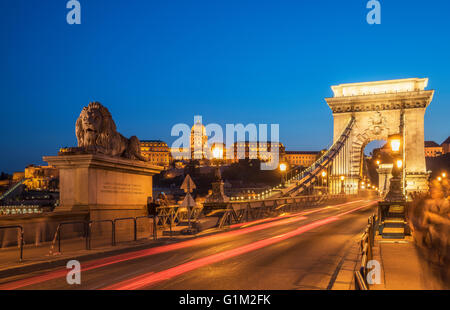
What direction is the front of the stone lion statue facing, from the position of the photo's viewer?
facing the viewer and to the left of the viewer
